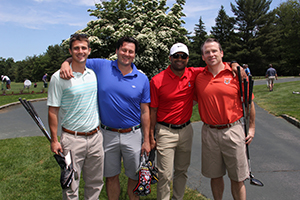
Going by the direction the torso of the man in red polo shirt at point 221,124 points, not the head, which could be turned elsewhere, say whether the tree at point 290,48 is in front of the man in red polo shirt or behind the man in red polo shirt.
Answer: behind

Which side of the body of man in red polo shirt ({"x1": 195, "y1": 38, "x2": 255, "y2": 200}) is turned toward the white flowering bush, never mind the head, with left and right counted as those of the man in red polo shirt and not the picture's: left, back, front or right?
back

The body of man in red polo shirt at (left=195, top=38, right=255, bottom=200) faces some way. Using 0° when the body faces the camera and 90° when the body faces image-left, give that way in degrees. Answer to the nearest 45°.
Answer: approximately 0°

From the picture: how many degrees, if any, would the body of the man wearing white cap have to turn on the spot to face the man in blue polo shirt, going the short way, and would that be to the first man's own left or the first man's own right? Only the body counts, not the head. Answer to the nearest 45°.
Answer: approximately 90° to the first man's own right

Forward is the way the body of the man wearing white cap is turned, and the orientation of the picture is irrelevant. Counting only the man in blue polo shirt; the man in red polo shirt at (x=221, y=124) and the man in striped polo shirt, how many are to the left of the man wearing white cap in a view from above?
1

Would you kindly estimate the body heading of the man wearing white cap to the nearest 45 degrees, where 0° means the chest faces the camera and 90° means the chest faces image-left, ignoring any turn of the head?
approximately 0°

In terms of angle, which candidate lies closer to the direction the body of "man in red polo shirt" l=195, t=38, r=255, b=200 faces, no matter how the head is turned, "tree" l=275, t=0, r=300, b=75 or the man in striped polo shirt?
the man in striped polo shirt

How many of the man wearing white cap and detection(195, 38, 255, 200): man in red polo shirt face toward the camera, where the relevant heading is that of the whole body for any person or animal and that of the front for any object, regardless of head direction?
2

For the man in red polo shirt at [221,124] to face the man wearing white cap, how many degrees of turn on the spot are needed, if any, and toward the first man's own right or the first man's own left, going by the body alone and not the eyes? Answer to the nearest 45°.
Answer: approximately 90° to the first man's own right
